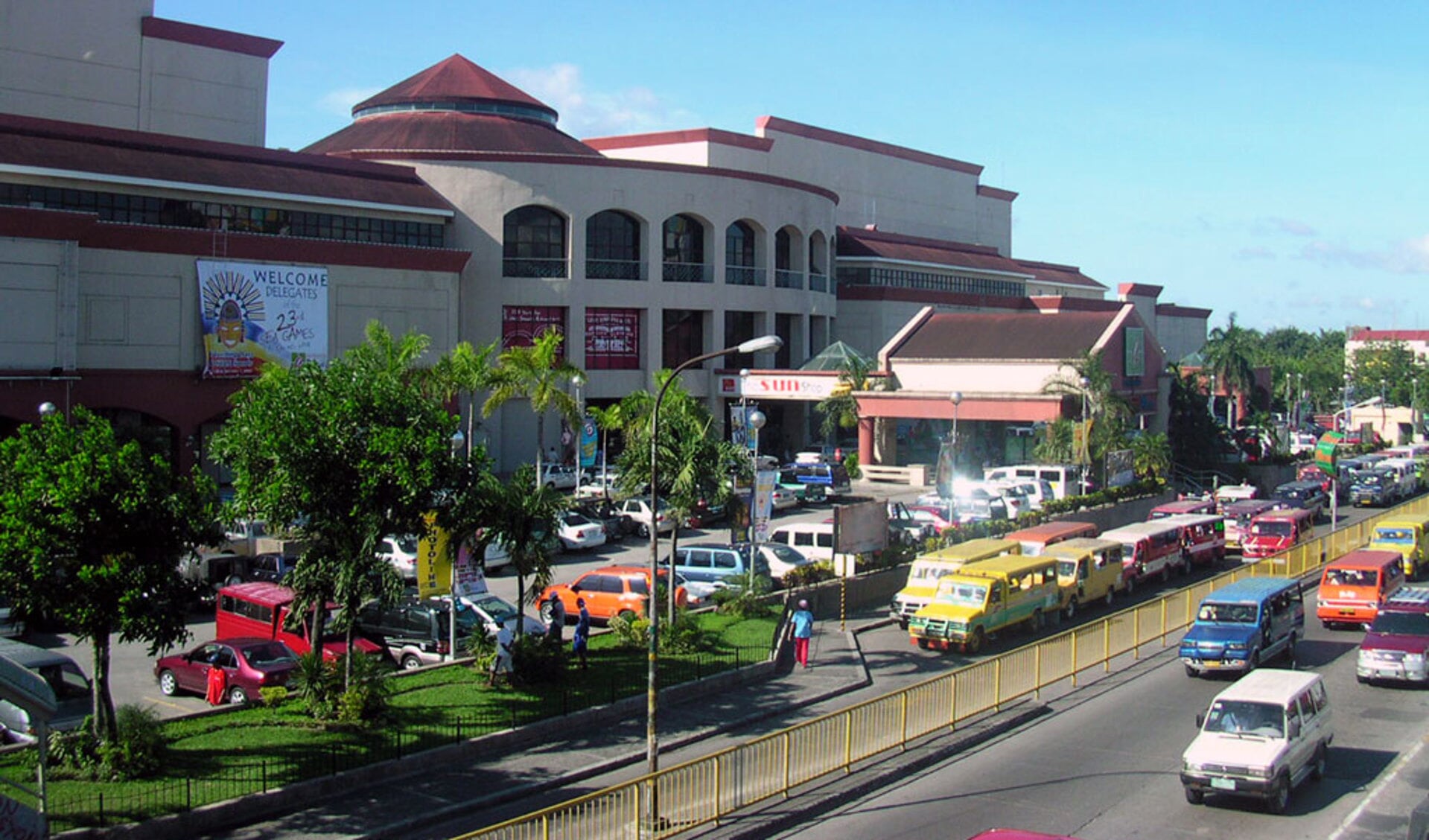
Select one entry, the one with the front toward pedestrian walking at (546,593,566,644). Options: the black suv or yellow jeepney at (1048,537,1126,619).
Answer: the yellow jeepney

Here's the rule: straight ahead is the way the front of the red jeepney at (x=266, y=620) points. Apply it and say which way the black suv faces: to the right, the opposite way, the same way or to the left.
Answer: the opposite way

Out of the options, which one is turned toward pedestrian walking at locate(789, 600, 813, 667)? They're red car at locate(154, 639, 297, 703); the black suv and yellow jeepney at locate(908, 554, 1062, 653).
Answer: the yellow jeepney

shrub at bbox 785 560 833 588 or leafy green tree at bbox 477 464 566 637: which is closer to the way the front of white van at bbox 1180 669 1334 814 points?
the leafy green tree

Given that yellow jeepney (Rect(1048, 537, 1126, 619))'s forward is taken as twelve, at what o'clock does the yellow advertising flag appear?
The yellow advertising flag is roughly at 12 o'clock from the yellow jeepney.

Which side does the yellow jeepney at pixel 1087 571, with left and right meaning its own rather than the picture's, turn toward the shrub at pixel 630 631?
front

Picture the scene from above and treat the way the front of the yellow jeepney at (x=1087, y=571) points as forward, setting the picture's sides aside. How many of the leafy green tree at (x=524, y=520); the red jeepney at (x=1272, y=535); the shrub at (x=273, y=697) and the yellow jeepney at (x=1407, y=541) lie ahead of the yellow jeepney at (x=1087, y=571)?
2

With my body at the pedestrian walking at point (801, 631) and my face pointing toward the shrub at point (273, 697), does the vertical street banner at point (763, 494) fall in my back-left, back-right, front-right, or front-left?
back-right

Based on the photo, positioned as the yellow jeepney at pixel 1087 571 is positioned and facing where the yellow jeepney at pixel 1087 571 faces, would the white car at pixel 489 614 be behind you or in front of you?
in front

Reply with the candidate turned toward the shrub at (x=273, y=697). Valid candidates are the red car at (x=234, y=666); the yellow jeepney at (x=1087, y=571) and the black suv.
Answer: the yellow jeepney

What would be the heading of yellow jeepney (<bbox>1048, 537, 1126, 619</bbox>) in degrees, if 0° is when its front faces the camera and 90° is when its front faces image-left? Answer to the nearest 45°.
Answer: approximately 45°

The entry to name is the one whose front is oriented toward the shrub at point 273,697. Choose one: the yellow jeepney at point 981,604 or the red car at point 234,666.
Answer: the yellow jeepney

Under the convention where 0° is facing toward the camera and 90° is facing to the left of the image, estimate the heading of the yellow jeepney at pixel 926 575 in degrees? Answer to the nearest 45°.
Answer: approximately 45°

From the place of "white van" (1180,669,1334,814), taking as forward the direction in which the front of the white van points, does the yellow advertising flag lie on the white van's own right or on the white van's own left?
on the white van's own right
